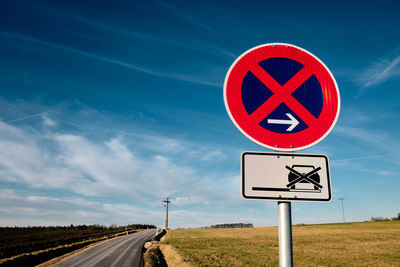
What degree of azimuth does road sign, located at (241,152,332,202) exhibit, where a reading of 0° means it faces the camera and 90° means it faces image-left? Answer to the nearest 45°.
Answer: approximately 0°

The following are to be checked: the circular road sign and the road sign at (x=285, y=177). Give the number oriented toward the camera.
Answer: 2

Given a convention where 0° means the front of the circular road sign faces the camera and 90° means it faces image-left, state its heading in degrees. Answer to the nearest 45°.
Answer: approximately 0°
